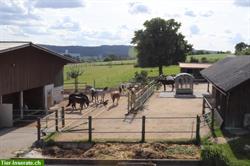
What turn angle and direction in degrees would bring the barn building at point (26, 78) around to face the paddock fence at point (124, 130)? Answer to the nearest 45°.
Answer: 0° — it already faces it

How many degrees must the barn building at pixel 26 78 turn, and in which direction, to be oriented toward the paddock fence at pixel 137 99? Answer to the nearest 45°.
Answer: approximately 45° to its left

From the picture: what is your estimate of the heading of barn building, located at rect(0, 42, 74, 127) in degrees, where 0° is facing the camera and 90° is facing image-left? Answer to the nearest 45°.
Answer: approximately 315°
